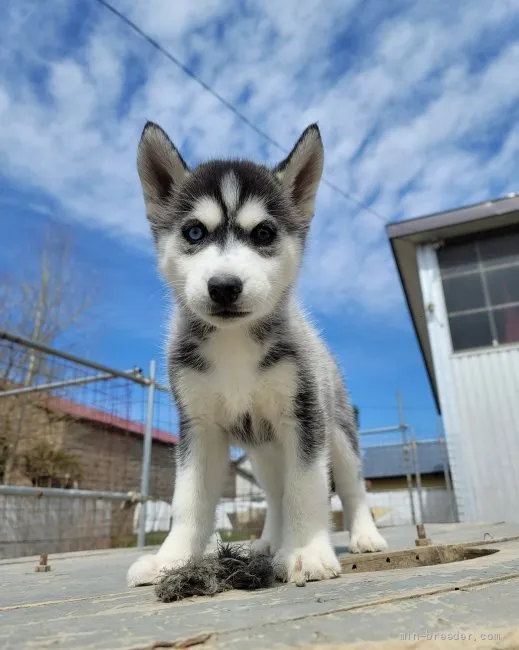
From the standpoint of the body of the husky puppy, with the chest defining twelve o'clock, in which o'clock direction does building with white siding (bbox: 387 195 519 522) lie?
The building with white siding is roughly at 7 o'clock from the husky puppy.

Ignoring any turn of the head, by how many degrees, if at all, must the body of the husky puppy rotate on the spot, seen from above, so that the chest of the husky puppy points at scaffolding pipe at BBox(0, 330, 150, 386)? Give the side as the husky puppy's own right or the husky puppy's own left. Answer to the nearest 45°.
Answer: approximately 135° to the husky puppy's own right

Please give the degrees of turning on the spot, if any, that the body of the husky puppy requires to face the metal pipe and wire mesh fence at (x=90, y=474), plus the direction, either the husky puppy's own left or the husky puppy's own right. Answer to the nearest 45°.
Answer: approximately 135° to the husky puppy's own right

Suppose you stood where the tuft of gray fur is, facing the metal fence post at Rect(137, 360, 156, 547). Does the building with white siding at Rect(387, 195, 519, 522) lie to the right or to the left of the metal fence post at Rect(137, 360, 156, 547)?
right

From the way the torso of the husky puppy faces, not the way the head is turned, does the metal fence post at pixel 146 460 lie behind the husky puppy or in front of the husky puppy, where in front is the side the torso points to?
behind

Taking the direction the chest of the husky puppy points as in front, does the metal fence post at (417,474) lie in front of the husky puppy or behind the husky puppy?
behind

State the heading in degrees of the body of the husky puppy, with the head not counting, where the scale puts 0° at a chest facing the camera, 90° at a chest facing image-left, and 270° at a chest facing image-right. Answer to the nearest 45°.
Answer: approximately 0°

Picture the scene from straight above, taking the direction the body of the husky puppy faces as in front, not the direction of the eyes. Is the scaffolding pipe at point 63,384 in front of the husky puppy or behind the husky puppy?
behind
